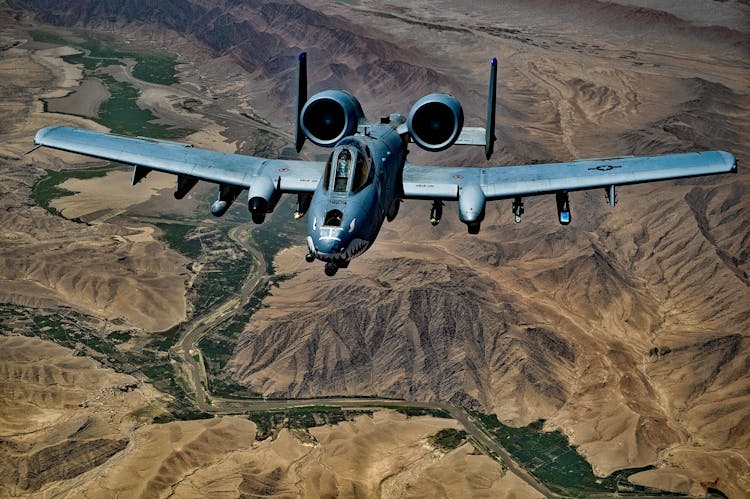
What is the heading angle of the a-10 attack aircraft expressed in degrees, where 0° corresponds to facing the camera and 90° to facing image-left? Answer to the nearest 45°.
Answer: approximately 0°
